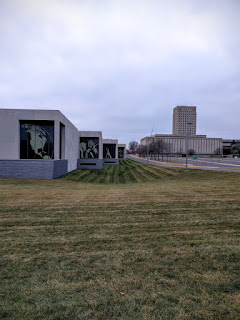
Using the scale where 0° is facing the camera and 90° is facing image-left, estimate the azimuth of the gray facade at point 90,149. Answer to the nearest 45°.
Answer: approximately 0°
